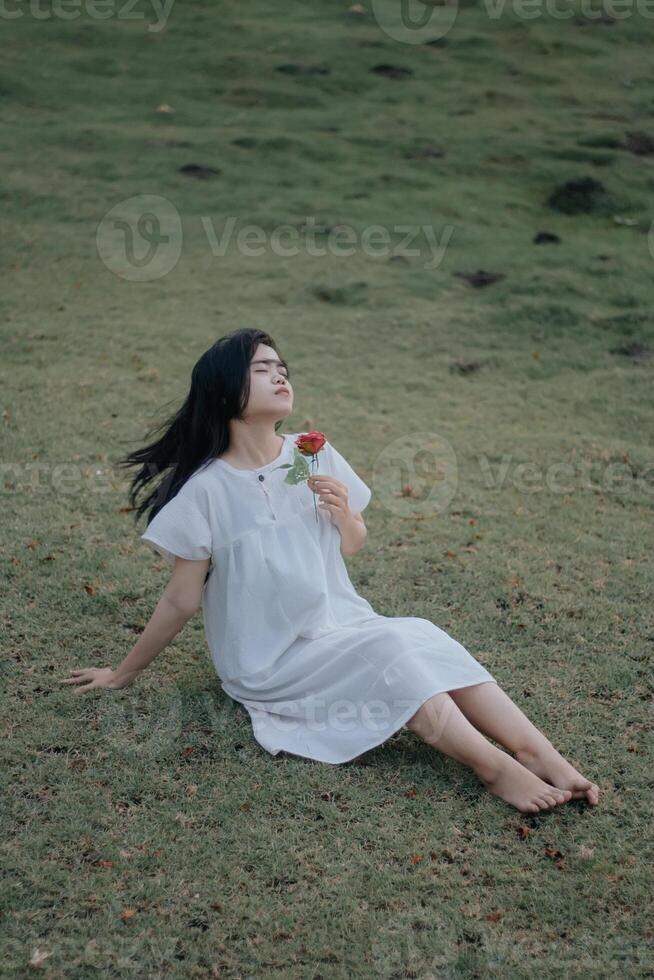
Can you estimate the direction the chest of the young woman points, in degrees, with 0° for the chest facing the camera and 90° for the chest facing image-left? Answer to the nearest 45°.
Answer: approximately 315°

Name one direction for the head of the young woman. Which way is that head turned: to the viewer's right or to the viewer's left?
to the viewer's right
